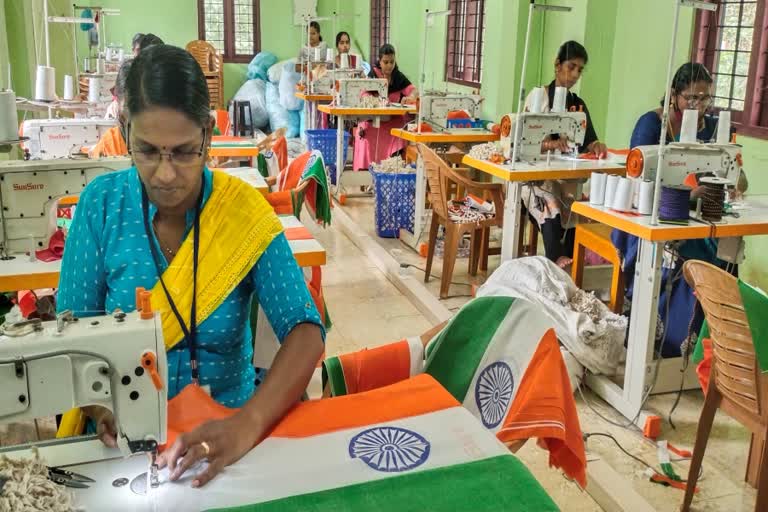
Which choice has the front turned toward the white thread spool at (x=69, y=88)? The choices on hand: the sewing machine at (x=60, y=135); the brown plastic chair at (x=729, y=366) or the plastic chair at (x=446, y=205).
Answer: the sewing machine

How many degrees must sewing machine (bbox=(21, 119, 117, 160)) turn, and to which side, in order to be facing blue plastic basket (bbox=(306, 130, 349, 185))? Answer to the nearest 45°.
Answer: approximately 45° to its right

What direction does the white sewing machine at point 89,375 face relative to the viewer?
away from the camera

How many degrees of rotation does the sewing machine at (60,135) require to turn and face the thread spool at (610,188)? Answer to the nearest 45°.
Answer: approximately 135° to its right

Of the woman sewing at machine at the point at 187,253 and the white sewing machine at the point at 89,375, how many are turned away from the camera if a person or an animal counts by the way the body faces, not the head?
1

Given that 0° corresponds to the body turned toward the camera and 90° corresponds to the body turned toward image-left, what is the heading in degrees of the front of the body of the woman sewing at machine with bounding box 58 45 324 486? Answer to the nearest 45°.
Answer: approximately 0°

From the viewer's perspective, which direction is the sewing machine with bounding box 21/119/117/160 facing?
away from the camera

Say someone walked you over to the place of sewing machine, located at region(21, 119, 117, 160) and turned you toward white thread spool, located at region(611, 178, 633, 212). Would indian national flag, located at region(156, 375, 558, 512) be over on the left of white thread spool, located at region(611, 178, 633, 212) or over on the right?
right

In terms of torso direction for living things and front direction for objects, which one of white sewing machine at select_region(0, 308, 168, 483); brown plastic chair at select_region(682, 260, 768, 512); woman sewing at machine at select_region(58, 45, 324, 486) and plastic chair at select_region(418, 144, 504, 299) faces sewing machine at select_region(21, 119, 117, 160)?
the white sewing machine

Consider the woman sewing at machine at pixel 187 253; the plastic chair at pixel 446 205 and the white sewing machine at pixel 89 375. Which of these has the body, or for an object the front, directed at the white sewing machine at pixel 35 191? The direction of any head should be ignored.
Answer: the white sewing machine at pixel 89 375

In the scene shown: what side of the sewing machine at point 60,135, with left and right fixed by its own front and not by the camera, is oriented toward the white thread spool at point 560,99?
right
